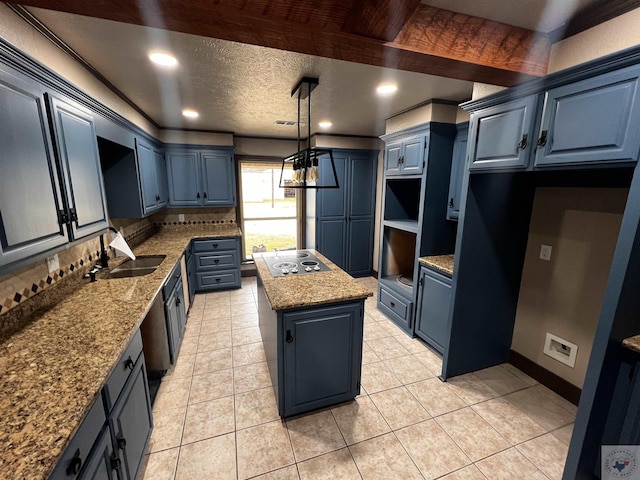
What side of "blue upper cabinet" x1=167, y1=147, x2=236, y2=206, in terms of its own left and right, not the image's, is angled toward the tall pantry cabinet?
left

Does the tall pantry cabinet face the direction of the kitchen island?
yes

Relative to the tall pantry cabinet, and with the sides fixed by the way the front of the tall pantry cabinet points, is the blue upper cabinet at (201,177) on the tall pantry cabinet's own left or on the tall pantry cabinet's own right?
on the tall pantry cabinet's own right

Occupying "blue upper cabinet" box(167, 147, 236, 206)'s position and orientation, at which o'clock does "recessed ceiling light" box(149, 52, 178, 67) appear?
The recessed ceiling light is roughly at 12 o'clock from the blue upper cabinet.

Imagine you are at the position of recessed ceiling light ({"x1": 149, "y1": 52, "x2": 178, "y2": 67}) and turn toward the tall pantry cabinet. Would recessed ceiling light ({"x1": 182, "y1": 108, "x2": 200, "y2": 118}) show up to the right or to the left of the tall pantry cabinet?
left

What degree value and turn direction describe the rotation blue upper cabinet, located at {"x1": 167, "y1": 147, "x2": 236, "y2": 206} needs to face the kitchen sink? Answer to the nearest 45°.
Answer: approximately 45° to its right

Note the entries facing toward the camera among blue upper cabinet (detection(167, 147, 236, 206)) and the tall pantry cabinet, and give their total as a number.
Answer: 2

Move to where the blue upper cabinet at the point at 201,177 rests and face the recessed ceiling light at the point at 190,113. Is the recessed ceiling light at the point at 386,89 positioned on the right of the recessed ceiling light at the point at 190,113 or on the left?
left

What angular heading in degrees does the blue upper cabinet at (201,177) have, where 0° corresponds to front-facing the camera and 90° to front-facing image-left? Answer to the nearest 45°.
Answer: approximately 0°

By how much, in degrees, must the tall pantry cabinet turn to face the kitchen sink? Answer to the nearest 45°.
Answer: approximately 45° to its right

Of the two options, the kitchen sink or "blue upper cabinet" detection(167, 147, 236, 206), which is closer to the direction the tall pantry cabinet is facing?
the kitchen sink
